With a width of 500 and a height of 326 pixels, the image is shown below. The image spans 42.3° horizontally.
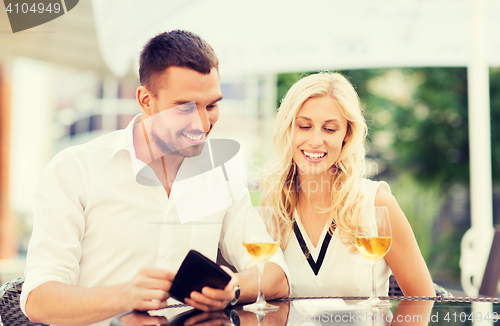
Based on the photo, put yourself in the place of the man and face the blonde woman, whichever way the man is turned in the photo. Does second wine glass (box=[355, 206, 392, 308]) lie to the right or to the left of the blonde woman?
right

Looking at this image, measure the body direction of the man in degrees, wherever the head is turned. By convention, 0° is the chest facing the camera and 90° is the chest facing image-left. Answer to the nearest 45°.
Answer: approximately 315°

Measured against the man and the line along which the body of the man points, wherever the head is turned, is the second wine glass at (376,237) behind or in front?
in front

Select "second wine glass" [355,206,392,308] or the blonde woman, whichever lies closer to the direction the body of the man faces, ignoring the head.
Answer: the second wine glass

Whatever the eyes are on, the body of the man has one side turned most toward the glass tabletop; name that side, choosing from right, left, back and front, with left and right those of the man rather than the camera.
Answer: front

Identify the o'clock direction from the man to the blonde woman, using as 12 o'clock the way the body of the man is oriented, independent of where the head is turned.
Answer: The blonde woman is roughly at 10 o'clock from the man.
